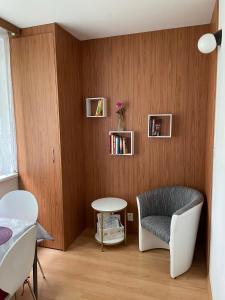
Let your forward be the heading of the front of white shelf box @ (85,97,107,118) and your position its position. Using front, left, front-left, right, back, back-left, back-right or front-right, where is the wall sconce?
front-left

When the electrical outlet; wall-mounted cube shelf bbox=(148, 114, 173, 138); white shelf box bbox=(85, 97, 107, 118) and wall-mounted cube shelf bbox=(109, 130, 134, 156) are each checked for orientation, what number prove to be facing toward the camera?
4

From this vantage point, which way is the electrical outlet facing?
toward the camera

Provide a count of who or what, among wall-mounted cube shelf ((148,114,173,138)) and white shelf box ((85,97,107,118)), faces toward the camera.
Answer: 2

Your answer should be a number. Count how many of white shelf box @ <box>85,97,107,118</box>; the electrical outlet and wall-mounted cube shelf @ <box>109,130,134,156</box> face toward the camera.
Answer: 3

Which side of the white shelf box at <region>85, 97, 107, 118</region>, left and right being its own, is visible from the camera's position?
front

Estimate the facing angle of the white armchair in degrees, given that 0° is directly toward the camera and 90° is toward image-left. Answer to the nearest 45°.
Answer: approximately 45°

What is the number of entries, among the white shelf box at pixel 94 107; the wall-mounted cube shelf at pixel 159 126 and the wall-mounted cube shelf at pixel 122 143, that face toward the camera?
3

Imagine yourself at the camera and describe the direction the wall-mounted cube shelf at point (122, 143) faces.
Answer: facing the viewer

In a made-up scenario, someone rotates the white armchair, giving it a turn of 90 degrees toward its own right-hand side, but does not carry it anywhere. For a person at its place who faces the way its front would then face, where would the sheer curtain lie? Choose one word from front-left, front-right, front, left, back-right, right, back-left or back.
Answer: front-left
